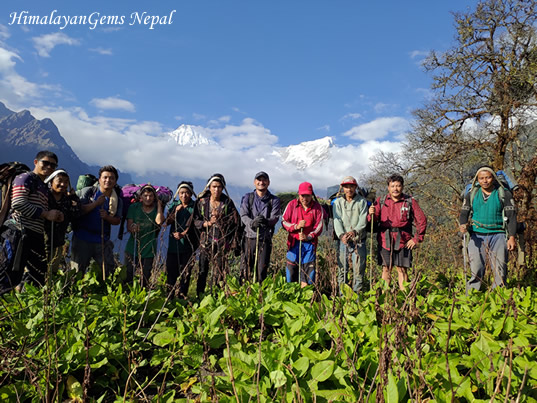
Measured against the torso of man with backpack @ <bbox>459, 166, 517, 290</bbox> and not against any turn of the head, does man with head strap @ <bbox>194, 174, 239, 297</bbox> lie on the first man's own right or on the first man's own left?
on the first man's own right

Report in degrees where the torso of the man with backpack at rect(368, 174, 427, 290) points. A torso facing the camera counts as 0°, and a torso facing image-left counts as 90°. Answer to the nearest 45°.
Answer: approximately 0°

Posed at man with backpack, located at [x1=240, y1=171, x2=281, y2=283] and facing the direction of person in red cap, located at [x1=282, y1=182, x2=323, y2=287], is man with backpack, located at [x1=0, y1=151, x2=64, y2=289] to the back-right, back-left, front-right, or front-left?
back-right

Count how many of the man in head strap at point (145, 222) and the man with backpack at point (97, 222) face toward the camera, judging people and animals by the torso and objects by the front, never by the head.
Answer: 2

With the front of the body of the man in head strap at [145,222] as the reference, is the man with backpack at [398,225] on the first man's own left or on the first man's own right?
on the first man's own left

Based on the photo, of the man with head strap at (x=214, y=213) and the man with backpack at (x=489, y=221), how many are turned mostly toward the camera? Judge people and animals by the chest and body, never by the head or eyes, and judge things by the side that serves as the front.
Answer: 2

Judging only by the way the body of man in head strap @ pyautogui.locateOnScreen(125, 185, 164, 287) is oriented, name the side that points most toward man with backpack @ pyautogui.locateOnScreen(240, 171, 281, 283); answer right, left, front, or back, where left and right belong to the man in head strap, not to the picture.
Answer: left
